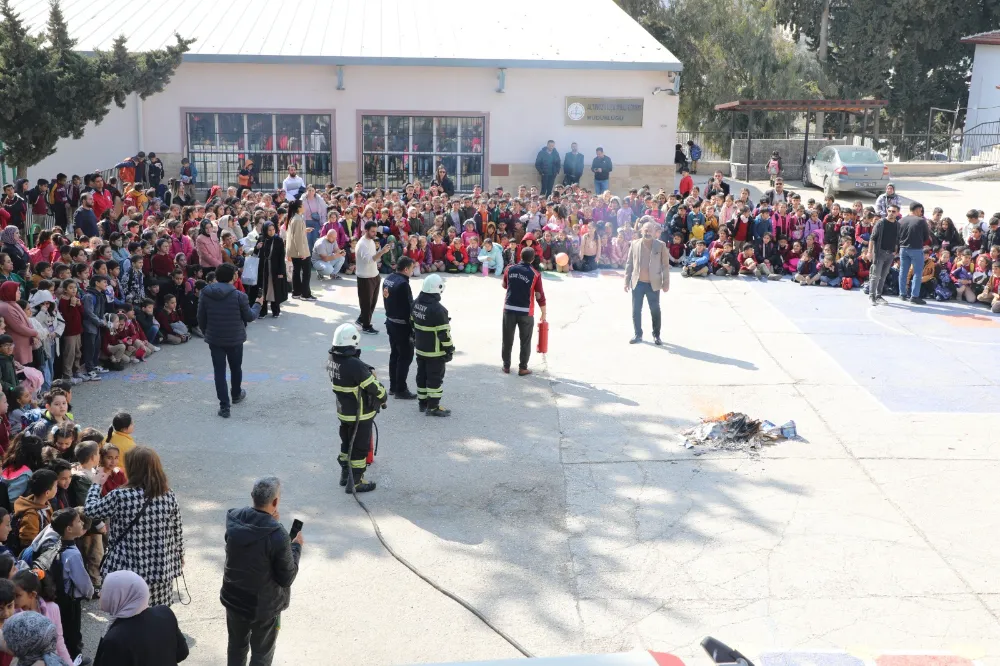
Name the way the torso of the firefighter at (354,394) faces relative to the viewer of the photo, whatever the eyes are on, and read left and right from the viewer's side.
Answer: facing away from the viewer and to the right of the viewer

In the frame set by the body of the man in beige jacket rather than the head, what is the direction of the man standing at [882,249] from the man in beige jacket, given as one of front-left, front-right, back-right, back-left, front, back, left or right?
back-left

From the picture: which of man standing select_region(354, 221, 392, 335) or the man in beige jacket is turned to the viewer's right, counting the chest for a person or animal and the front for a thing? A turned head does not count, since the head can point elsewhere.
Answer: the man standing

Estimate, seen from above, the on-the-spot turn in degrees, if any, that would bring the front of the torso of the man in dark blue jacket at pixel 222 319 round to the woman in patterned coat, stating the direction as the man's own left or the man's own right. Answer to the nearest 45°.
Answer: approximately 135° to the man's own right

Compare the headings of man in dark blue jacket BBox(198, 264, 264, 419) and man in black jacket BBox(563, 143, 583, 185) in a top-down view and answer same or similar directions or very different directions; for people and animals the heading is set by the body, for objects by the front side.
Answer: very different directions

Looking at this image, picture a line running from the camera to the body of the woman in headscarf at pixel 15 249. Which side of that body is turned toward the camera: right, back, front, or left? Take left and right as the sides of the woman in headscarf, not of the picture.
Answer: right

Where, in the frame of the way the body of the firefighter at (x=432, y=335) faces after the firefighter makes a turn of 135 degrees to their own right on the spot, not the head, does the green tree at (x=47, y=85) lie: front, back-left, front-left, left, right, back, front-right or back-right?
back-right

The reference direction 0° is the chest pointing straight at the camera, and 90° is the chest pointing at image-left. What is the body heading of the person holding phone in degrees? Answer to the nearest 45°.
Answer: approximately 225°

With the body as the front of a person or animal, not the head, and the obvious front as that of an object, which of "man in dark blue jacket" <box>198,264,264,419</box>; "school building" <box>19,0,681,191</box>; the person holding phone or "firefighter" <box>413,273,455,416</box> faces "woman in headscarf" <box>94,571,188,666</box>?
the school building

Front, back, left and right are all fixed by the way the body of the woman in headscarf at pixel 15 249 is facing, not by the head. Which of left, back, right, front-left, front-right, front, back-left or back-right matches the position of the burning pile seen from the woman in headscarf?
front-right

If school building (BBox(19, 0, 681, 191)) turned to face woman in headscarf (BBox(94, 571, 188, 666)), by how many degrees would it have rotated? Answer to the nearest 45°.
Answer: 0° — it already faces them

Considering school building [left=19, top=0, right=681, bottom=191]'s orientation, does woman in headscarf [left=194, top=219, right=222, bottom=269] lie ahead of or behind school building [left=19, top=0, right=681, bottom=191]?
ahead

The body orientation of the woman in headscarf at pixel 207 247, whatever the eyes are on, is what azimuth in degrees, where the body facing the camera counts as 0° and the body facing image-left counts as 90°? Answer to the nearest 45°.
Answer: approximately 315°

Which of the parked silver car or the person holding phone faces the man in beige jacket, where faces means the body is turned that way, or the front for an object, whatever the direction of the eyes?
the person holding phone

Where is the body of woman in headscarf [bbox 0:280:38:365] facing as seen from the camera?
to the viewer's right
